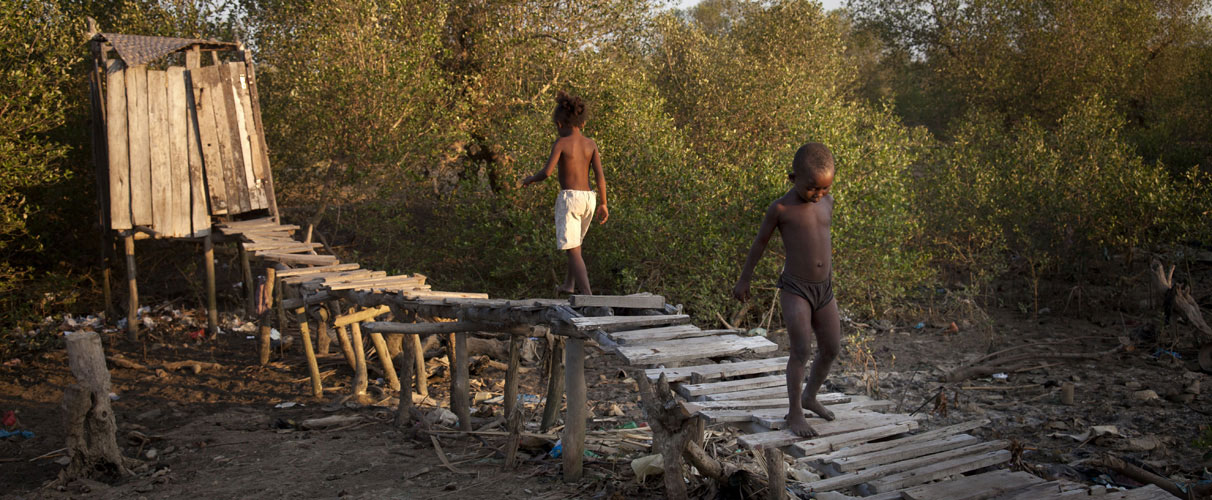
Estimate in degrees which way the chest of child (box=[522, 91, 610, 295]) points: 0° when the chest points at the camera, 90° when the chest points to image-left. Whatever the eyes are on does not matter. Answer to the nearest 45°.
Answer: approximately 135°

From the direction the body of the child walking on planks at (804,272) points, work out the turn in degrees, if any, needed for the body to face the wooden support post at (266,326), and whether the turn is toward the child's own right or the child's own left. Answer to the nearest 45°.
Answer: approximately 180°

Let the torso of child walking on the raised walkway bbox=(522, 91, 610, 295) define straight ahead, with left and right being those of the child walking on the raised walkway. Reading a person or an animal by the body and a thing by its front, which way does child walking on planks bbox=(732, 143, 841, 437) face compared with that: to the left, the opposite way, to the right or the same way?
the opposite way

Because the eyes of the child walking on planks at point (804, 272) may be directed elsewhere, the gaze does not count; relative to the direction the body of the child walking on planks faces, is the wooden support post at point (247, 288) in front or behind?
behind

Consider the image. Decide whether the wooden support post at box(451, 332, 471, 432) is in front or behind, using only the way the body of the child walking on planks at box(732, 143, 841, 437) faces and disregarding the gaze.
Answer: behind
